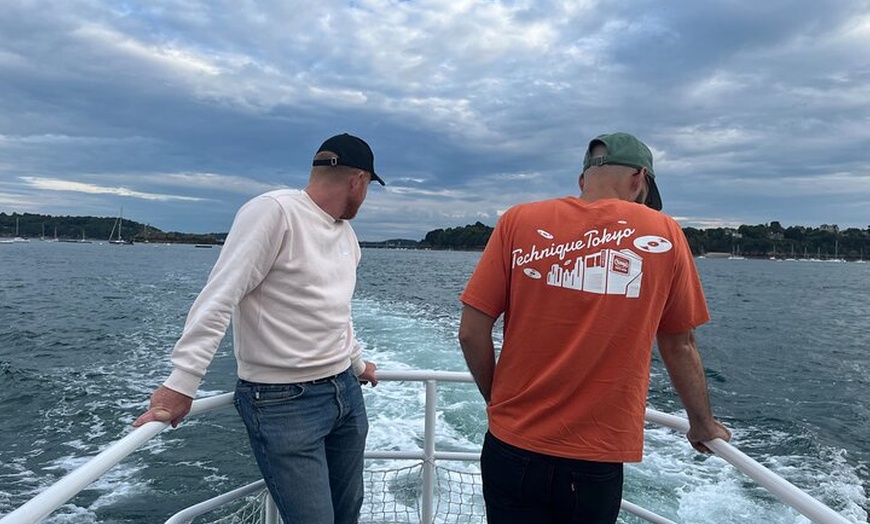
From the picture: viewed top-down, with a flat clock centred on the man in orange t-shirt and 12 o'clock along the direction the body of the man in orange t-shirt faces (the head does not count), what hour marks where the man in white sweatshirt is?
The man in white sweatshirt is roughly at 9 o'clock from the man in orange t-shirt.

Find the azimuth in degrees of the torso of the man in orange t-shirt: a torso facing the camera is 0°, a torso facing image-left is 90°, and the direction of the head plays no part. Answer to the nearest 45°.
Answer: approximately 180°
